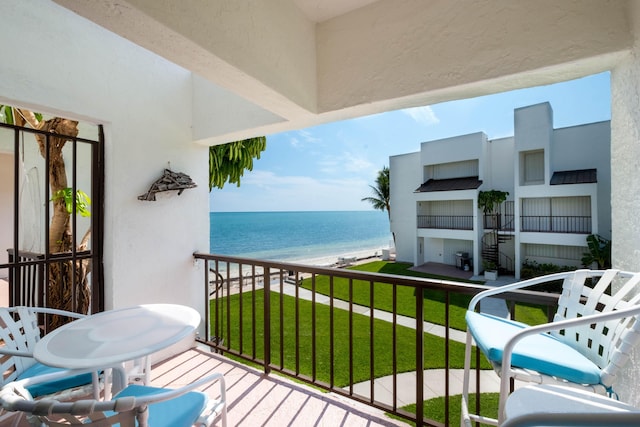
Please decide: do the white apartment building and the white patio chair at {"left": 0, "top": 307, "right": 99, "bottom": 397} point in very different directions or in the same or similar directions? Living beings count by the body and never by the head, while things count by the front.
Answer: very different directions

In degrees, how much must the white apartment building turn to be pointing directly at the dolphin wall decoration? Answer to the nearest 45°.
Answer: approximately 45° to its left

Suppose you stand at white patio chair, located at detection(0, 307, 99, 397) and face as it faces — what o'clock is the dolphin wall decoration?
The dolphin wall decoration is roughly at 9 o'clock from the white patio chair.

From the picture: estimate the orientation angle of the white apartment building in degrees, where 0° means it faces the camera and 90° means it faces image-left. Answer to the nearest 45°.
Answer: approximately 45°

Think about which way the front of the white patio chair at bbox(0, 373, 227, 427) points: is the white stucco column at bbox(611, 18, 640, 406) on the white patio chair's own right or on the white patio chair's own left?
on the white patio chair's own right

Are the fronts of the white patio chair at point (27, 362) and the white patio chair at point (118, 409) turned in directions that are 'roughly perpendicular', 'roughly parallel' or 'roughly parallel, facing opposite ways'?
roughly perpendicular

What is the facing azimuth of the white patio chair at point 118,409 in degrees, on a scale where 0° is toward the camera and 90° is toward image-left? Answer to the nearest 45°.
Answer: approximately 225°
